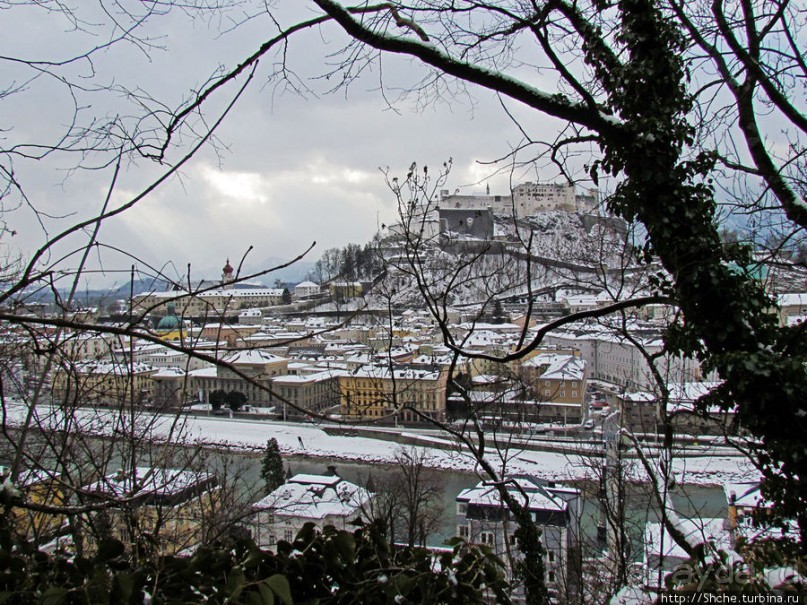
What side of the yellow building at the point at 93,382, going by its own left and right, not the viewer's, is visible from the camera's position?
front

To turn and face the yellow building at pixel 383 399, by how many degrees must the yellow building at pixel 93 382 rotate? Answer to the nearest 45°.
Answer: approximately 45° to its left

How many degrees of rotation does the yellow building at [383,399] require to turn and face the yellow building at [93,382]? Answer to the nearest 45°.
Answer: approximately 90° to its right

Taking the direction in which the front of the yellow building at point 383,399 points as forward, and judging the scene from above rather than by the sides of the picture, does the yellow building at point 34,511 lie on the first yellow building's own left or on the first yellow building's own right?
on the first yellow building's own right

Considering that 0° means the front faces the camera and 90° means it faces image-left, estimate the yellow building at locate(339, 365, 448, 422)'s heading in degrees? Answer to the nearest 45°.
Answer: approximately 0°

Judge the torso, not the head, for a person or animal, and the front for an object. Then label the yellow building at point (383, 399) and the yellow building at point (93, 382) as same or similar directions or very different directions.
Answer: same or similar directions

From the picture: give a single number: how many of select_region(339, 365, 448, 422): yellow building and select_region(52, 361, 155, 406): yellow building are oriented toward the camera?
2
